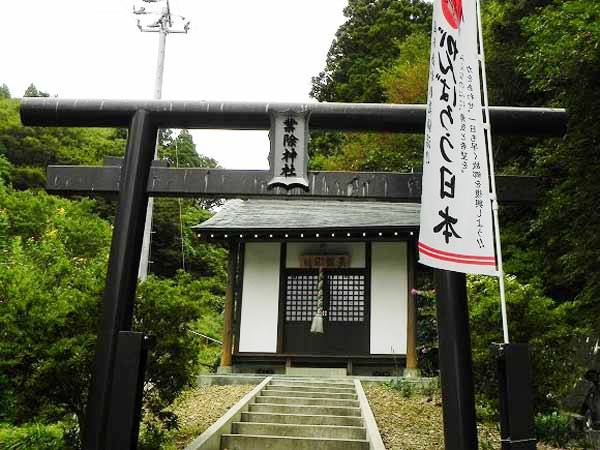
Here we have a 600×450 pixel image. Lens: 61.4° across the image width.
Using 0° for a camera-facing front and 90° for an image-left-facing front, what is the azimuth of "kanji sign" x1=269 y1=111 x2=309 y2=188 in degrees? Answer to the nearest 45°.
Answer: approximately 0°

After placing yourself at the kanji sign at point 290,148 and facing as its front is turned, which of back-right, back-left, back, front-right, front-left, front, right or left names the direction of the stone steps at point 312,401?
back
